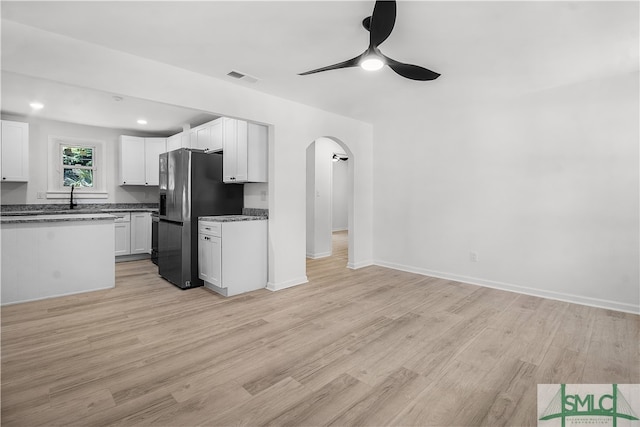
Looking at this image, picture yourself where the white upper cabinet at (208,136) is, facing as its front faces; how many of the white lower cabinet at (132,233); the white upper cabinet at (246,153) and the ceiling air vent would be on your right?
1

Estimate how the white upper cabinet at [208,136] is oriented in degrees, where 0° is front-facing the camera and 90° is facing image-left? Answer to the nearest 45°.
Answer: approximately 45°

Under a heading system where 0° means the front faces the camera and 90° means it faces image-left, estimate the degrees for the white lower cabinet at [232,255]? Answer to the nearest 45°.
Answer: approximately 45°

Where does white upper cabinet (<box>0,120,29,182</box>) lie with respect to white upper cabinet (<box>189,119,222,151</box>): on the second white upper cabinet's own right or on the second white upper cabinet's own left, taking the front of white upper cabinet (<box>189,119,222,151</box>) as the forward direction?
on the second white upper cabinet's own right

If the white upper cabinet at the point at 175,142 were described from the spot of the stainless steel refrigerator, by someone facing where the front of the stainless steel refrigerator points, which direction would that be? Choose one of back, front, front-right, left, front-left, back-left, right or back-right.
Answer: back-right

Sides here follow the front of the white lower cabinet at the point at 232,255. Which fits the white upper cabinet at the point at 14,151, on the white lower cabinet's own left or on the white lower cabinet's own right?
on the white lower cabinet's own right

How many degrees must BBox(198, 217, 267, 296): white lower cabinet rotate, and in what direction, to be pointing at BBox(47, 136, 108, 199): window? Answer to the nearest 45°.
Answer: approximately 90° to its right

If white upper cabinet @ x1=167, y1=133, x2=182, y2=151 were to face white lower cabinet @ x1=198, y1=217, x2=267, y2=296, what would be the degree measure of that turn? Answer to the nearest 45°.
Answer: approximately 45° to its left
